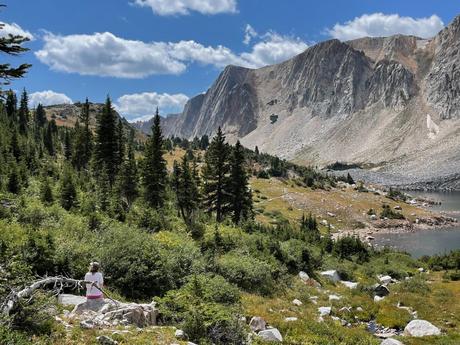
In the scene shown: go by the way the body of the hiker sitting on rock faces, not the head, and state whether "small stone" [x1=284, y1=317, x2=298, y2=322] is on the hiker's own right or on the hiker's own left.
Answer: on the hiker's own right

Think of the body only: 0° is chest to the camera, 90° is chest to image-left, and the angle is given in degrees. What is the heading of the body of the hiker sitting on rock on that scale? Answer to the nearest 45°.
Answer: approximately 180°

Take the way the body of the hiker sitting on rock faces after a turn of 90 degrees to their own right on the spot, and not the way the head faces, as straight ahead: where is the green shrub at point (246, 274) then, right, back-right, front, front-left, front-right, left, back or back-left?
front-left

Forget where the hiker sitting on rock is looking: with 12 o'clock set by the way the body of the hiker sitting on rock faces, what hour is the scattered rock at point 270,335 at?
The scattered rock is roughly at 3 o'clock from the hiker sitting on rock.

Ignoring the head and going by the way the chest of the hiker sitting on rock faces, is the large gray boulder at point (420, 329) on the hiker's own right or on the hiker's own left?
on the hiker's own right

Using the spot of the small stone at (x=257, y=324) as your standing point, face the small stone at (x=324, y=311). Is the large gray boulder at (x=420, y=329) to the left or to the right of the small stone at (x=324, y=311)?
right

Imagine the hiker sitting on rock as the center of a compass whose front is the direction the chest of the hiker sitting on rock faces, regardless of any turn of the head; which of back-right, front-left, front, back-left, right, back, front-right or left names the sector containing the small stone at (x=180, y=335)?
back-right

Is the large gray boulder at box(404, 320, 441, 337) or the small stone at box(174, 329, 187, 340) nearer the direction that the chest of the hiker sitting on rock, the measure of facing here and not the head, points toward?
the large gray boulder

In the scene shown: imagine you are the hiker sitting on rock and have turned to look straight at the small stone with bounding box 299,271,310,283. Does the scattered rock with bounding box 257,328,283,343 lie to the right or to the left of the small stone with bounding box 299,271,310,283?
right

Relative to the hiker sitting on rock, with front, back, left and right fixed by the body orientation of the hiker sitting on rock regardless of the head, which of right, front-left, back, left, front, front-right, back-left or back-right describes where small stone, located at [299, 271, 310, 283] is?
front-right

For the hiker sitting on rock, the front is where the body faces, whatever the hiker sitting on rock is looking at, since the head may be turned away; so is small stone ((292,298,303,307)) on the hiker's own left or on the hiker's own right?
on the hiker's own right

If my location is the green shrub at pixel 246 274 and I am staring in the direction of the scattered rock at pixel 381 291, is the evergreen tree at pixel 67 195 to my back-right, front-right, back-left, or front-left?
back-left

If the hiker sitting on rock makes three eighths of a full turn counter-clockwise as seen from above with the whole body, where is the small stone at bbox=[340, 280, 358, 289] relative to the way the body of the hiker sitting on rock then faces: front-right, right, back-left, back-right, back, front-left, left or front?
back
